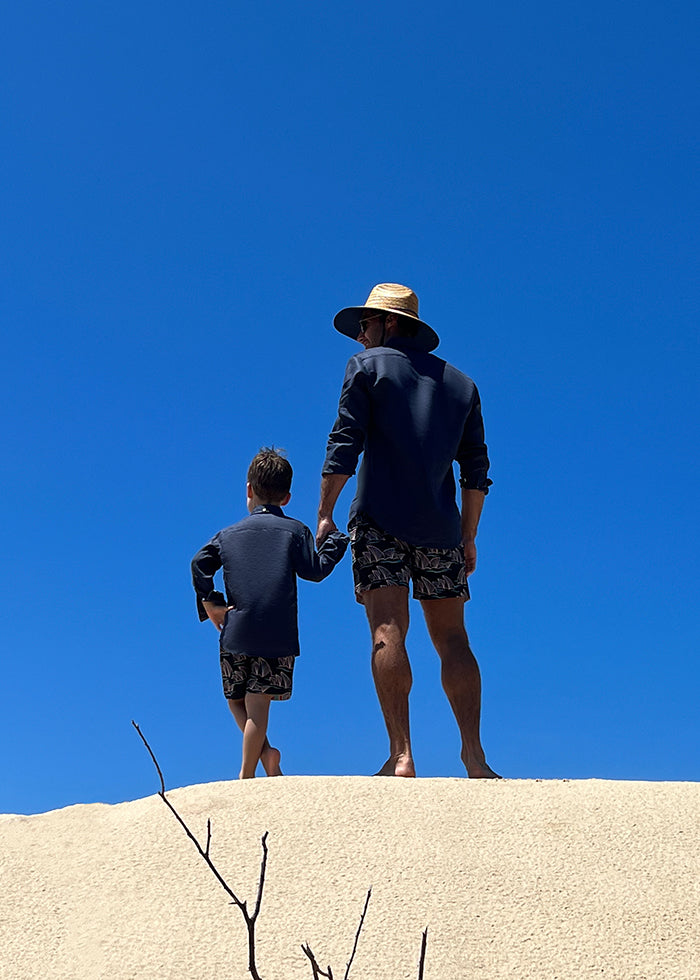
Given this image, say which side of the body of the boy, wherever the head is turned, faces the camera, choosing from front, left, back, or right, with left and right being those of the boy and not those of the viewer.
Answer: back

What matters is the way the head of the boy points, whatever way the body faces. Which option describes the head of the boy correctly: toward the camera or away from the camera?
away from the camera

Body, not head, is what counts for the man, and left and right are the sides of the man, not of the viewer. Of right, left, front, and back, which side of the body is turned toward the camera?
back

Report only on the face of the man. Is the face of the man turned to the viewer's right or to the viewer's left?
to the viewer's left

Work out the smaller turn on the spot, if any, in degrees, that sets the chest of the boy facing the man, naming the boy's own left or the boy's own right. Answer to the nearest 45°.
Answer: approximately 135° to the boy's own right

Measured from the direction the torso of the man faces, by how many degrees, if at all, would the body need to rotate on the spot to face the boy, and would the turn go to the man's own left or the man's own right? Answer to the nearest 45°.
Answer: approximately 45° to the man's own left

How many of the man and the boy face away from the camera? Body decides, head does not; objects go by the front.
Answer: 2
